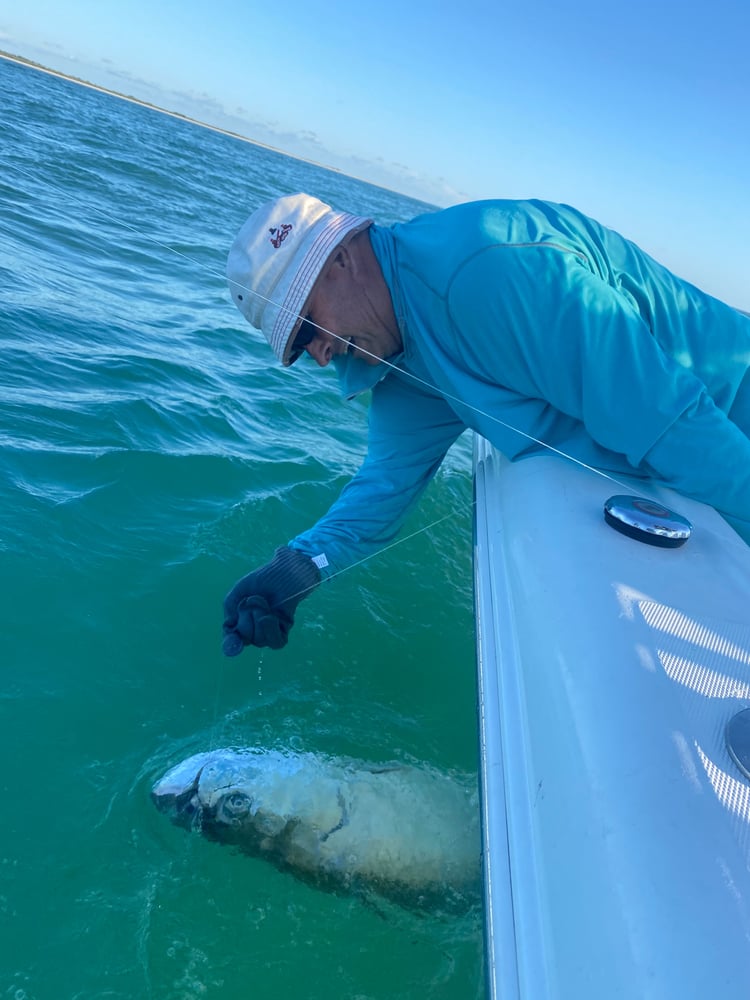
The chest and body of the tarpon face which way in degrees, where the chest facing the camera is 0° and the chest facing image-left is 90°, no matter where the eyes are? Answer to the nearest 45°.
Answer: approximately 90°
